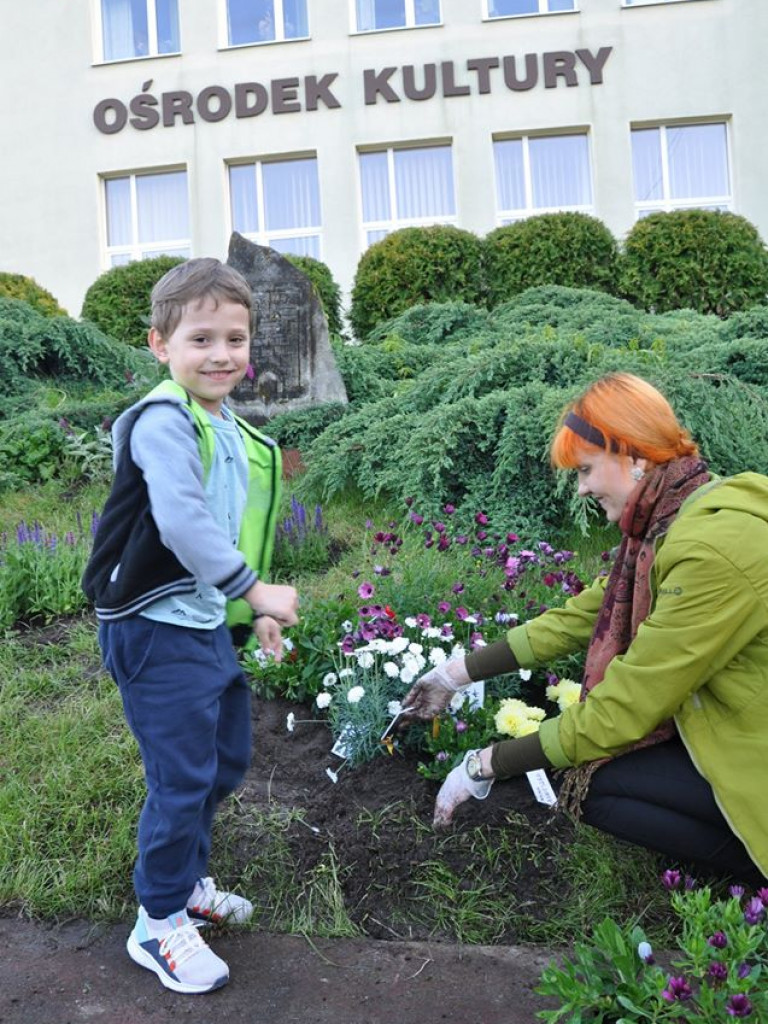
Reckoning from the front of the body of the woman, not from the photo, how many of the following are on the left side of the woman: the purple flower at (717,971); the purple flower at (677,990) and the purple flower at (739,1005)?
3

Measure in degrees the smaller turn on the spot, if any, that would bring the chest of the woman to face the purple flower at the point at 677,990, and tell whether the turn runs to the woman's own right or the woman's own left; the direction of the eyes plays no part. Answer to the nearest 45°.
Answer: approximately 90° to the woman's own left

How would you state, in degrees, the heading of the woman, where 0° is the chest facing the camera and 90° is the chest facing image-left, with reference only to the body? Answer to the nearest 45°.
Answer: approximately 90°

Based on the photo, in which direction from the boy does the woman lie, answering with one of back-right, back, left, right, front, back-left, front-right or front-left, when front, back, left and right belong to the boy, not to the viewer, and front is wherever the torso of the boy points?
front-left

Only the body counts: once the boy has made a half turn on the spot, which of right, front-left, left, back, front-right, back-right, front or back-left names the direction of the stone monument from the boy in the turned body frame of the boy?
front-right

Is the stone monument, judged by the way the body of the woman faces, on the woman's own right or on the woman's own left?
on the woman's own right

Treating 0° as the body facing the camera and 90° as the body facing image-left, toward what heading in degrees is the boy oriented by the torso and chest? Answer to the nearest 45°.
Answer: approximately 315°

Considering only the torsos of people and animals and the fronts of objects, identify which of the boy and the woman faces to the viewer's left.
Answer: the woman

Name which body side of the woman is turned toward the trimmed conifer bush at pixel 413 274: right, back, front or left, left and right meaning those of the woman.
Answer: right

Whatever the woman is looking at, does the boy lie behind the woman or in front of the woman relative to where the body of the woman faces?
in front
